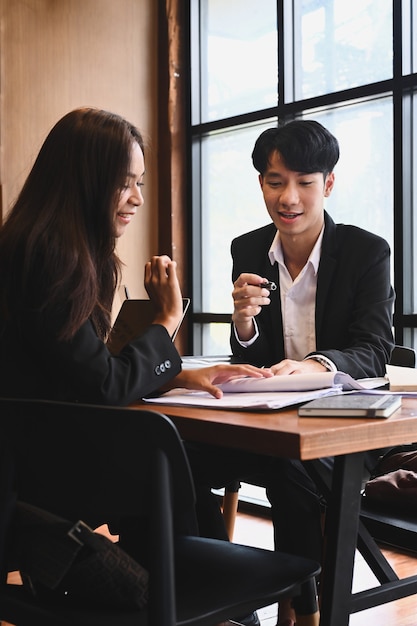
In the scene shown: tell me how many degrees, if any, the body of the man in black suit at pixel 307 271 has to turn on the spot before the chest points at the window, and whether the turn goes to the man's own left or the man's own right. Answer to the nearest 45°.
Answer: approximately 135° to the man's own right

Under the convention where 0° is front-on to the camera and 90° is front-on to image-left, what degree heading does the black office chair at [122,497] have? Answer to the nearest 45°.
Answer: approximately 225°

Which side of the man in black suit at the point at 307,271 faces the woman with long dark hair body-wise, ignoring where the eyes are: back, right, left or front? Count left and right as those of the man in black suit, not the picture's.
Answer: front

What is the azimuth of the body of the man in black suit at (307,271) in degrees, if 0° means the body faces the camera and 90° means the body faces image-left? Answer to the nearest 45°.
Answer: approximately 45°

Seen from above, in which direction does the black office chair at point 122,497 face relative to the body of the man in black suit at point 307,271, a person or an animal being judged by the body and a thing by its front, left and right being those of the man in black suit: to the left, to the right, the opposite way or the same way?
the opposite way
